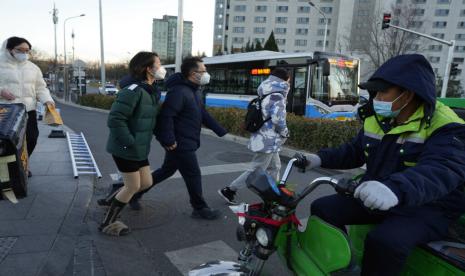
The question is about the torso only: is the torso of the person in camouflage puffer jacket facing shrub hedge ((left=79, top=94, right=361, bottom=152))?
no

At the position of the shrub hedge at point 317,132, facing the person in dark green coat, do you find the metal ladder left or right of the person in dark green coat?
right

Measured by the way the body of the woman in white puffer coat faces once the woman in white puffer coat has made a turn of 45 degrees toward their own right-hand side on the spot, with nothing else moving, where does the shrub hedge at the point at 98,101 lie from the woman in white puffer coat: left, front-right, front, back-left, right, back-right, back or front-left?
back

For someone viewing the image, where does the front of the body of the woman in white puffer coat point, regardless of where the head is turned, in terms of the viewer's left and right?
facing the viewer and to the right of the viewer

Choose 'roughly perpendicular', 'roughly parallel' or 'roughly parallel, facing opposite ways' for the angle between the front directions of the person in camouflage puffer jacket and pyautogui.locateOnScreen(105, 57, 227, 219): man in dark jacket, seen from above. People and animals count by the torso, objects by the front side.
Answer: roughly parallel
